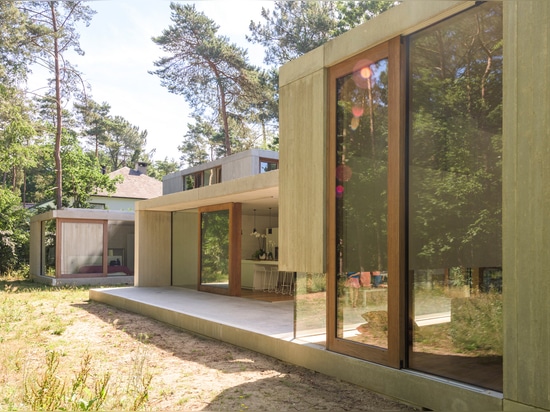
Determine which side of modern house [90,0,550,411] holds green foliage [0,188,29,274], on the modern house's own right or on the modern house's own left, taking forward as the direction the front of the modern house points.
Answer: on the modern house's own right

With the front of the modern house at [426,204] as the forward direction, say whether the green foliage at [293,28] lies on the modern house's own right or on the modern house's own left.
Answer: on the modern house's own right

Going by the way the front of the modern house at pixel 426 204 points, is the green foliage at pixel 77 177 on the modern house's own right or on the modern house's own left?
on the modern house's own right

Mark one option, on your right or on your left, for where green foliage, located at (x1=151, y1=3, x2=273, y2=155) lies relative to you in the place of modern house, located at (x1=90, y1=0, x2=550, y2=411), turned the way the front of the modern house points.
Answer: on your right

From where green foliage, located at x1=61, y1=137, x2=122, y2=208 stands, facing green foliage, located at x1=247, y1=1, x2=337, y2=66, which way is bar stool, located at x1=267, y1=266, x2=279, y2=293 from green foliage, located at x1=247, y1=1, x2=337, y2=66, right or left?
right

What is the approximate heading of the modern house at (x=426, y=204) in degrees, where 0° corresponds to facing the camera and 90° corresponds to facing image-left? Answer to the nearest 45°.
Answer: approximately 45°
